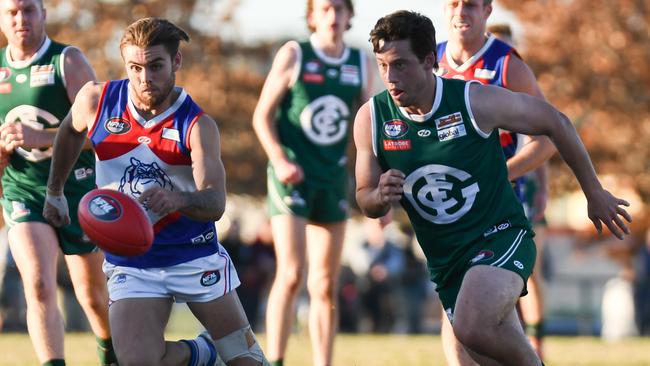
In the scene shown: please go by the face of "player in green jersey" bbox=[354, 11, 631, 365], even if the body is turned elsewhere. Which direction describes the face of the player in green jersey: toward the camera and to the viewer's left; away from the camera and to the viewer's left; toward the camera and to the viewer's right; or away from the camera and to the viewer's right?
toward the camera and to the viewer's left

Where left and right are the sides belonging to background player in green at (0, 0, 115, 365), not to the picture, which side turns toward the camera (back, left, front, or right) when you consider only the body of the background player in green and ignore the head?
front

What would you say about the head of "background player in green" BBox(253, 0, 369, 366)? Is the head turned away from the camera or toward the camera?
toward the camera

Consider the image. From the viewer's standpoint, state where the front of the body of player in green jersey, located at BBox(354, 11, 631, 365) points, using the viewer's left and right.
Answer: facing the viewer and to the left of the viewer

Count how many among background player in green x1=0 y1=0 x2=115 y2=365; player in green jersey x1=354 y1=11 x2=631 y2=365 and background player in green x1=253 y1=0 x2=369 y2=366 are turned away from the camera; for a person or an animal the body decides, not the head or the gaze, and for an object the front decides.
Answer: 0

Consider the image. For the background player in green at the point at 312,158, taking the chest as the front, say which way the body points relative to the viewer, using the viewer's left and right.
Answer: facing the viewer and to the right of the viewer

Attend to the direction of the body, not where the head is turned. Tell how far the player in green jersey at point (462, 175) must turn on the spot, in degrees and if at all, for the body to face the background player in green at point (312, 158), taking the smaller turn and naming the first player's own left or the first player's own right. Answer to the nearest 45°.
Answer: approximately 90° to the first player's own right

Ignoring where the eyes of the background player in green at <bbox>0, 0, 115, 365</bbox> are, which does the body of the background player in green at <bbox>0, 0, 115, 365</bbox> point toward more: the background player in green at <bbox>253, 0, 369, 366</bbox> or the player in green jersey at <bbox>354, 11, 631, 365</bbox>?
the player in green jersey

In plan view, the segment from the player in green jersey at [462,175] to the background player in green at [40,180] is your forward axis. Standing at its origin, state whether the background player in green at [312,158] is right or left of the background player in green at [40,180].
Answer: right
